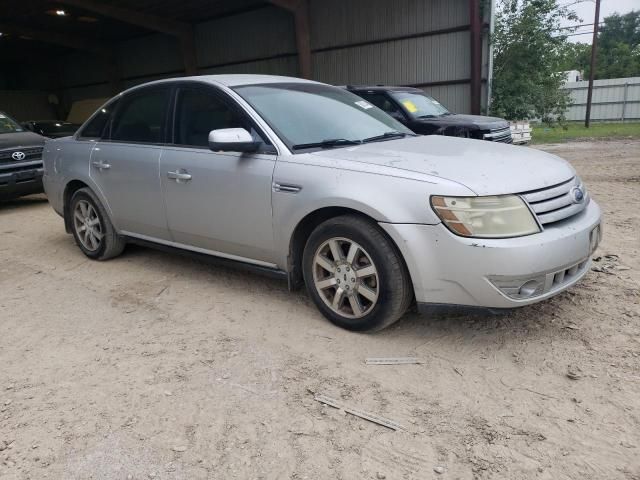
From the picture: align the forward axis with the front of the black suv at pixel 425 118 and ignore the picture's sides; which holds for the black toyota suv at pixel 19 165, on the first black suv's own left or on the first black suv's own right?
on the first black suv's own right

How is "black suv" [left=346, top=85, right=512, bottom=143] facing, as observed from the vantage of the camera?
facing the viewer and to the right of the viewer

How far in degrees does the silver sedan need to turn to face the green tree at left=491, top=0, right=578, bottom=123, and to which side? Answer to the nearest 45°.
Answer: approximately 90° to its left

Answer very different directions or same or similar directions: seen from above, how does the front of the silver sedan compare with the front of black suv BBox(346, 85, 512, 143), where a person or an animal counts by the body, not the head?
same or similar directions

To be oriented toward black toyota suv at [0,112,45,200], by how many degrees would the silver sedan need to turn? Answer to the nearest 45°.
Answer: approximately 180°

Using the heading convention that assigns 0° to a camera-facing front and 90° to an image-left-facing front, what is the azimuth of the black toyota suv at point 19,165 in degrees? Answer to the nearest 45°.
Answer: approximately 315°

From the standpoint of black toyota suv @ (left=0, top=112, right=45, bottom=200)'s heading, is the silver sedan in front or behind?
in front

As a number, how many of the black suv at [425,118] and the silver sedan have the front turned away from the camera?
0

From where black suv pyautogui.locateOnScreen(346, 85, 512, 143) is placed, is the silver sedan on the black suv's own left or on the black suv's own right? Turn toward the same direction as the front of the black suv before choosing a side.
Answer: on the black suv's own right

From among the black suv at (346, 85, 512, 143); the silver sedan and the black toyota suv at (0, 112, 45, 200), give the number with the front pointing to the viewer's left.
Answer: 0
